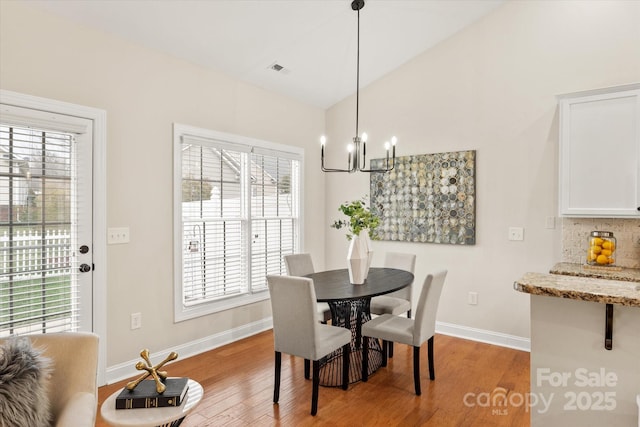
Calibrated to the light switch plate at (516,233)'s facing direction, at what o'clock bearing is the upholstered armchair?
The upholstered armchair is roughly at 1 o'clock from the light switch plate.

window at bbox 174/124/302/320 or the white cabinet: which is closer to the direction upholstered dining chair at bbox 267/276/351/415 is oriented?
the white cabinet

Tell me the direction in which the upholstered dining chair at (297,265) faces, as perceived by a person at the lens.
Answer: facing the viewer and to the right of the viewer

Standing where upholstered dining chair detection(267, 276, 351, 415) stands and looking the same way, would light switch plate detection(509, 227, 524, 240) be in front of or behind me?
in front

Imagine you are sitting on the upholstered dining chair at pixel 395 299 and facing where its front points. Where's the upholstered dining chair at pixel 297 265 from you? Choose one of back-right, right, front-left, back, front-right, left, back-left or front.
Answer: front-right

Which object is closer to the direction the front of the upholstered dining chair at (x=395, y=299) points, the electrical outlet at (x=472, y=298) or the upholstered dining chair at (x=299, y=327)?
the upholstered dining chair

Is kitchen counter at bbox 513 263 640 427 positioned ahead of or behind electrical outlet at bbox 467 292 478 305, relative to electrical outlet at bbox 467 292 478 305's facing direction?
ahead

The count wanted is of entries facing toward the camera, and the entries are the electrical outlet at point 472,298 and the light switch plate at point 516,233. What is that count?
2
